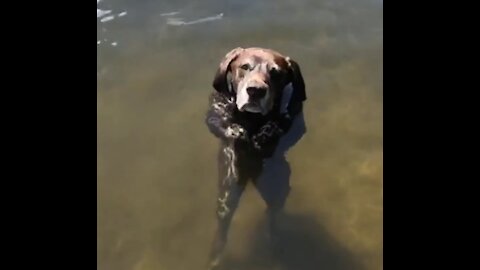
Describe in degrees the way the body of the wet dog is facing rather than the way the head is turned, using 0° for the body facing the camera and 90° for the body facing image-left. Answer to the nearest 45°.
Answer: approximately 0°
